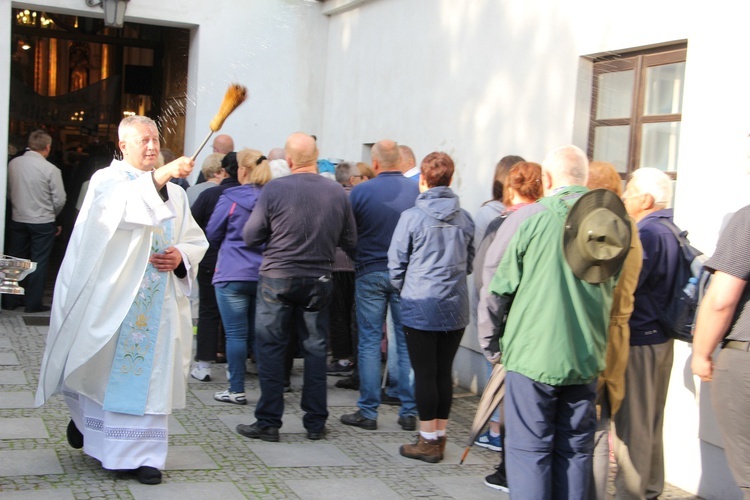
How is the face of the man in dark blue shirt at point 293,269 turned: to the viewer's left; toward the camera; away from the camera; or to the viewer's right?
away from the camera

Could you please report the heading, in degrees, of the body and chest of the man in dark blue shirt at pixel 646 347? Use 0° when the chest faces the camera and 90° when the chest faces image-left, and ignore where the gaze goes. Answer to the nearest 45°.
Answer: approximately 90°

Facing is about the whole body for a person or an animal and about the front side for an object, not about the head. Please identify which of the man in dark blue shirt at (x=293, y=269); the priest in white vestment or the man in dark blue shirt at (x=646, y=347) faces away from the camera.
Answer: the man in dark blue shirt at (x=293, y=269)

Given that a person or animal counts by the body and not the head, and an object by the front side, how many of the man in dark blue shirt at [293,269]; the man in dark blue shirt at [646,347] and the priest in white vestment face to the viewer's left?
1

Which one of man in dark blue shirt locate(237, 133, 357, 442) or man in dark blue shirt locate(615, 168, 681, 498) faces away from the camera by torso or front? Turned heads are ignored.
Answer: man in dark blue shirt locate(237, 133, 357, 442)

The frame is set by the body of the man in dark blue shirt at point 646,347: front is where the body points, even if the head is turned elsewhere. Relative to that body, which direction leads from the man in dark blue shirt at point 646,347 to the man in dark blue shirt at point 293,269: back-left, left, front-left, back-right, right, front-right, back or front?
front

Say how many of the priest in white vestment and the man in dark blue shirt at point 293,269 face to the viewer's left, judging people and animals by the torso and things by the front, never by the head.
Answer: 0

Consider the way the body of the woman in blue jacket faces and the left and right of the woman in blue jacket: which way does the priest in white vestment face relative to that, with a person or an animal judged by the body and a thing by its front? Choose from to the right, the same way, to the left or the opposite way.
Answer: the opposite way

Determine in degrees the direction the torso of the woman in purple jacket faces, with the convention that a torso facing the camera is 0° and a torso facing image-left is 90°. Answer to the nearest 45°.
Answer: approximately 135°

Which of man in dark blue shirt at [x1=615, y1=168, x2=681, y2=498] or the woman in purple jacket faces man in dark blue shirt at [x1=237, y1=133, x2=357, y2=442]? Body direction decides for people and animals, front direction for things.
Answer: man in dark blue shirt at [x1=615, y1=168, x2=681, y2=498]

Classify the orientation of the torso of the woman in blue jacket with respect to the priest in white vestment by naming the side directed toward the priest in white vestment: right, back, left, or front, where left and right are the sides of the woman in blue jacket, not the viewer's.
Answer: left

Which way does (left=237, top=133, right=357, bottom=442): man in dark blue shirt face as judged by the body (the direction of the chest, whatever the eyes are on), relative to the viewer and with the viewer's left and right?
facing away from the viewer
